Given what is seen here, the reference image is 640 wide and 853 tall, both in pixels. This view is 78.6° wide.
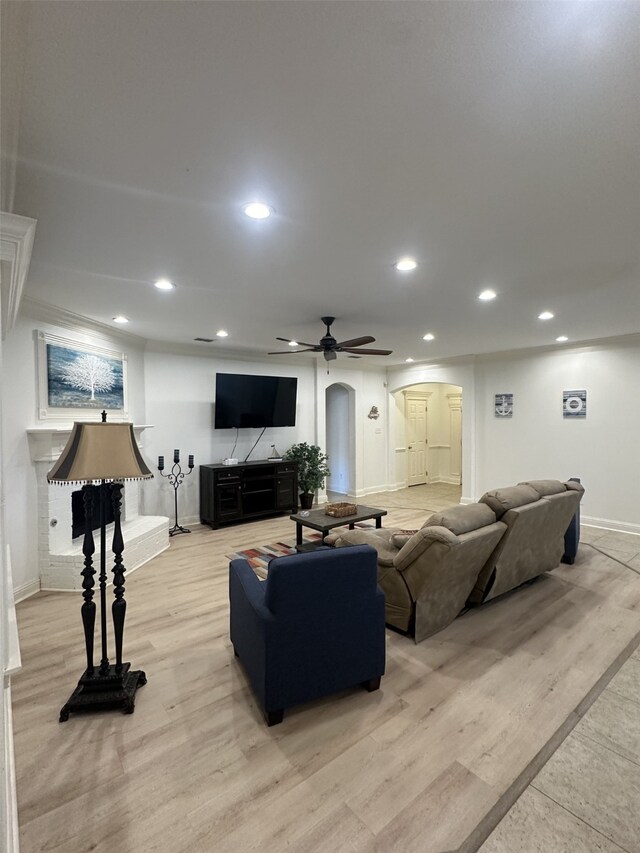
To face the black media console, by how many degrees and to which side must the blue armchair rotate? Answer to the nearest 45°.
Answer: approximately 45° to its right

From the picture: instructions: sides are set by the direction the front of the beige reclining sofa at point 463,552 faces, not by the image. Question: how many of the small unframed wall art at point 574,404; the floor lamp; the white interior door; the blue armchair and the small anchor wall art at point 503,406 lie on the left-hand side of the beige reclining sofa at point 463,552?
2

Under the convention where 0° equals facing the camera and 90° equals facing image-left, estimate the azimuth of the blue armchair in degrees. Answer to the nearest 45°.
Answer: approximately 135°

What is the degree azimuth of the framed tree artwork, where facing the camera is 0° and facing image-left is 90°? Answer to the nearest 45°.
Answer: approximately 315°

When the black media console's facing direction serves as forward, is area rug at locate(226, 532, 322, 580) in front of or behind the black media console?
in front

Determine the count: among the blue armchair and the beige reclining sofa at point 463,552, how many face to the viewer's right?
0

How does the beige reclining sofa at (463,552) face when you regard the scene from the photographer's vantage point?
facing away from the viewer and to the left of the viewer

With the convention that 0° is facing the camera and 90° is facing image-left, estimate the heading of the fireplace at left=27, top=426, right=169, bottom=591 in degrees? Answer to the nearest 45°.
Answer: approximately 315°
